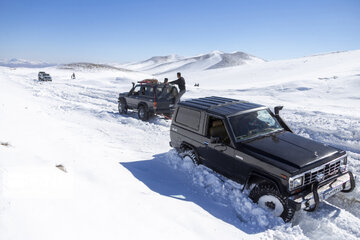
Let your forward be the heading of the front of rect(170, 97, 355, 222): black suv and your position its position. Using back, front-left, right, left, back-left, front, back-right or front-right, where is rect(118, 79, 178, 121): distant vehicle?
back
